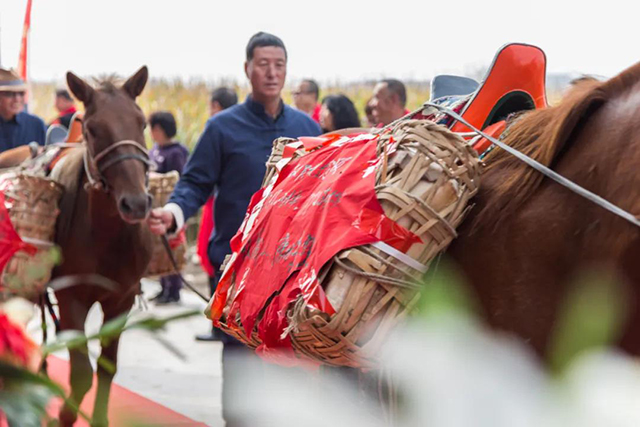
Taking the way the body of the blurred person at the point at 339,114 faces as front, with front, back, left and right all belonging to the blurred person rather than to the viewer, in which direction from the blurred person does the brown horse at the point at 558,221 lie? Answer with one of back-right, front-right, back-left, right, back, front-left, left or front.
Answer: left

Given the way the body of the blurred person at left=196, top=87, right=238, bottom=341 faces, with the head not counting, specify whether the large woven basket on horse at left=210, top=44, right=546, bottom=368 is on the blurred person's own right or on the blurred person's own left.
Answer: on the blurred person's own left

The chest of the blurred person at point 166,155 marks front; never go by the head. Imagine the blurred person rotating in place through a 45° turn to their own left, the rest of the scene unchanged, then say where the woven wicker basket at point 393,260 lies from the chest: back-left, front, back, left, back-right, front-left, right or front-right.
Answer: front-left

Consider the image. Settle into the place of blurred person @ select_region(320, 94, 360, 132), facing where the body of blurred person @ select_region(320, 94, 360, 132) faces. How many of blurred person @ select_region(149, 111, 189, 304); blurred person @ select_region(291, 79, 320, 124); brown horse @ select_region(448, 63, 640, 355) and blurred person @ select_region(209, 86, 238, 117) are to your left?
1

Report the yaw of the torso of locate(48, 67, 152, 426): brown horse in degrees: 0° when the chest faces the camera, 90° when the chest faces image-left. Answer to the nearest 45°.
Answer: approximately 0°

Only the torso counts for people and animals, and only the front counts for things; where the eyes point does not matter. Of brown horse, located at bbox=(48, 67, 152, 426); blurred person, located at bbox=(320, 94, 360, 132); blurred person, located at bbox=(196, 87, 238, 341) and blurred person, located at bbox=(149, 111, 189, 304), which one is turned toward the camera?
the brown horse

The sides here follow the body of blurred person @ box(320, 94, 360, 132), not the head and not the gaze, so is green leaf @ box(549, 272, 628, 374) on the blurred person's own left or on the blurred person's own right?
on the blurred person's own left

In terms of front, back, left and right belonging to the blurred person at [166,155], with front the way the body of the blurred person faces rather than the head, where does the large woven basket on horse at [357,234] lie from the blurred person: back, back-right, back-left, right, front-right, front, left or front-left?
left

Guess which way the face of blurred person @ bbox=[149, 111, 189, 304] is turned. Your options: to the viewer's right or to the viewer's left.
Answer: to the viewer's left
